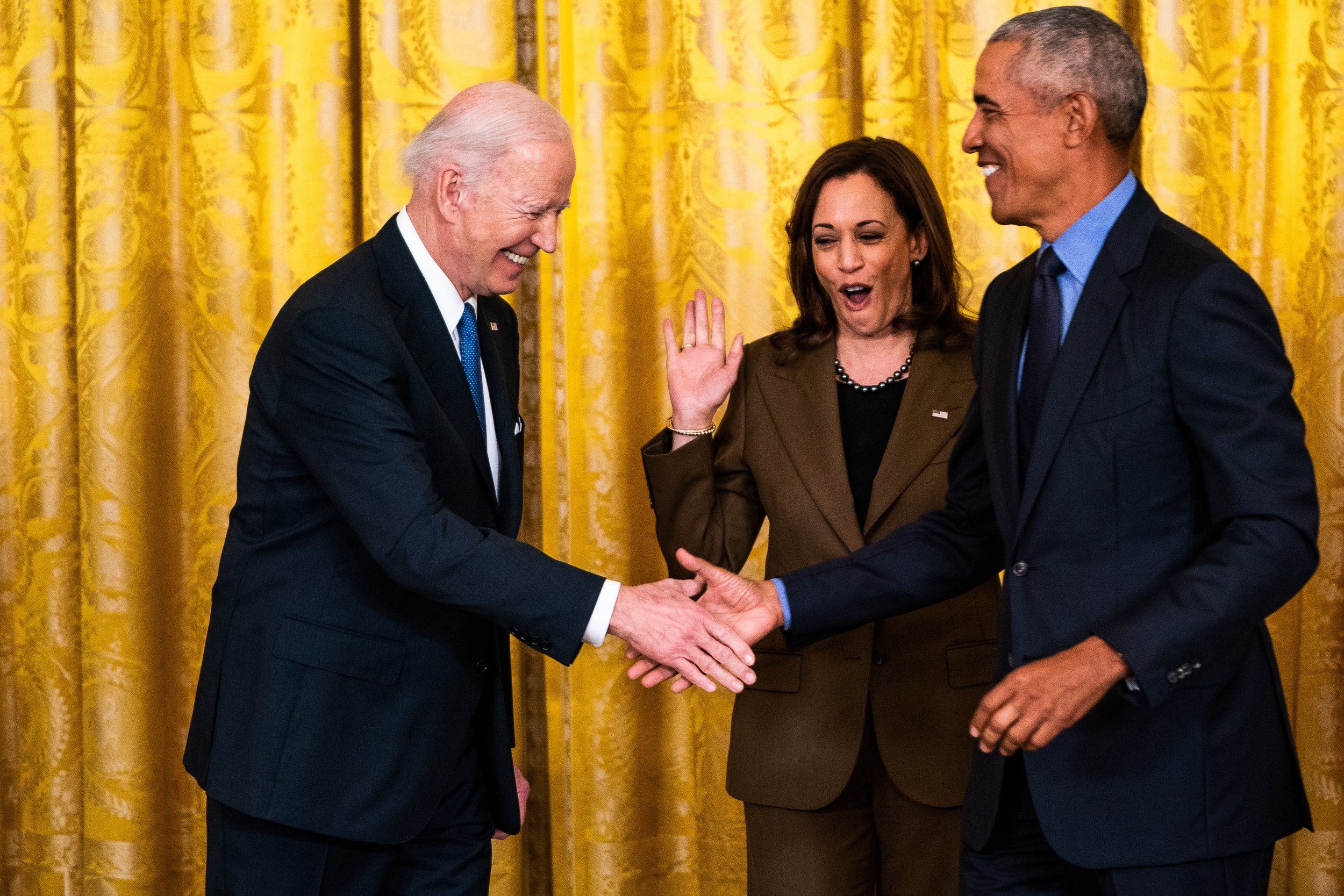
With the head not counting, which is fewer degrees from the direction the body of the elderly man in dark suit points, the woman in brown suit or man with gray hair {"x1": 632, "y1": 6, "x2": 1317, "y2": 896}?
the man with gray hair

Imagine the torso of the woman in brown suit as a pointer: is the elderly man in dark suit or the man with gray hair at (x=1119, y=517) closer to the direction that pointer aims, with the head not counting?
the man with gray hair

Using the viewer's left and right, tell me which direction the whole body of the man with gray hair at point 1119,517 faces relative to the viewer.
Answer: facing the viewer and to the left of the viewer

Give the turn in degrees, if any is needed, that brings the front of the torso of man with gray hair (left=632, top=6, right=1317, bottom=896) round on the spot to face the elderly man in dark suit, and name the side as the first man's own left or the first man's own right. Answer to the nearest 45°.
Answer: approximately 45° to the first man's own right

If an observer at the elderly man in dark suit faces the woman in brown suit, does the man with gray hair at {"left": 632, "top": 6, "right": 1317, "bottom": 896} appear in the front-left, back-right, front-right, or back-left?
front-right

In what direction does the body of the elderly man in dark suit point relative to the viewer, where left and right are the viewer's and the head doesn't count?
facing the viewer and to the right of the viewer

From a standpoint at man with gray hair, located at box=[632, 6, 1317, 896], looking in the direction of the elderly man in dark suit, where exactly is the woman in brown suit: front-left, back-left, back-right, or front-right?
front-right

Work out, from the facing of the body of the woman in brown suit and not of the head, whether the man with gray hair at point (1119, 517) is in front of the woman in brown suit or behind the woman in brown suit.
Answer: in front

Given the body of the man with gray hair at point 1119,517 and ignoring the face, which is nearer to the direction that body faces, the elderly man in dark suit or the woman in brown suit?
the elderly man in dark suit

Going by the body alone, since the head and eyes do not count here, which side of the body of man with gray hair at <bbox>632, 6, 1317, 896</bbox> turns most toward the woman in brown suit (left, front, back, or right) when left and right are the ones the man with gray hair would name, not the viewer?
right

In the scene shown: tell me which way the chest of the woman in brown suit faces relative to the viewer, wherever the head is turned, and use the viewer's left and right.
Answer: facing the viewer

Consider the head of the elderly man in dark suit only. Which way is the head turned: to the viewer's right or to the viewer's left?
to the viewer's right

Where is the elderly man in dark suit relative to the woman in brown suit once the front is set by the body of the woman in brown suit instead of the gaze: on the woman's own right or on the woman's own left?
on the woman's own right

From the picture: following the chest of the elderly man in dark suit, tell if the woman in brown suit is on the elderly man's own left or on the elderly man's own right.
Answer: on the elderly man's own left

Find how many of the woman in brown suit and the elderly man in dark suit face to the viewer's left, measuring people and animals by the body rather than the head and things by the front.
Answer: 0

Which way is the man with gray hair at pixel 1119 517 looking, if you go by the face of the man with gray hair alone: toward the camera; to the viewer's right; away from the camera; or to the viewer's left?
to the viewer's left

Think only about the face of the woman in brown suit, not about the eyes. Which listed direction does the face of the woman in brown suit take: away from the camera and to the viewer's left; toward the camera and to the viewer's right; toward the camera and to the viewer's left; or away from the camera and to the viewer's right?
toward the camera and to the viewer's left

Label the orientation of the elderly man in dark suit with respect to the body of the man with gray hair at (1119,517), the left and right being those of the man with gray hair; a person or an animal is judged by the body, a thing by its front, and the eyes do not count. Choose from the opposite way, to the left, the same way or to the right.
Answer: to the left
